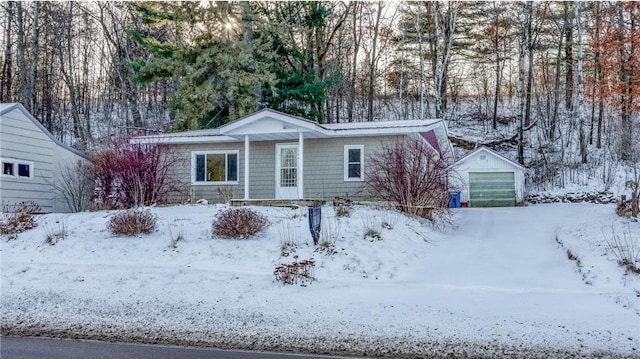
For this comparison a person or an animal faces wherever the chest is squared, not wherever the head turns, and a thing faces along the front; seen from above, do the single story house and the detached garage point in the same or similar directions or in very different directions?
same or similar directions

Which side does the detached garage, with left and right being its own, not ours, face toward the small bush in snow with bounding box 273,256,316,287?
front

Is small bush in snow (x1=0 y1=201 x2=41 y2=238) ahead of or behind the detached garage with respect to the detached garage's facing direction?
ahead

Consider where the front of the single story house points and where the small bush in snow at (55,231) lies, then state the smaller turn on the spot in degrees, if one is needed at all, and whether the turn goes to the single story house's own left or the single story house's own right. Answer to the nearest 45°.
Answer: approximately 45° to the single story house's own right

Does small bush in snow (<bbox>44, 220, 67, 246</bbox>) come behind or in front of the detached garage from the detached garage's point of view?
in front

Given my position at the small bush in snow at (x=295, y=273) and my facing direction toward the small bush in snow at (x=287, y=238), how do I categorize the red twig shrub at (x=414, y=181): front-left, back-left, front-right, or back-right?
front-right

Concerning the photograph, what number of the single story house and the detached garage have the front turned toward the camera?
2

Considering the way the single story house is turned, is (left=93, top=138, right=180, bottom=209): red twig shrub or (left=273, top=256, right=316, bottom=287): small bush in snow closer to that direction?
the small bush in snow

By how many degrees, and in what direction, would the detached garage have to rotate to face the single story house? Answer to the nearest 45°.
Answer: approximately 45° to its right

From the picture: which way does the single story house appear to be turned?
toward the camera

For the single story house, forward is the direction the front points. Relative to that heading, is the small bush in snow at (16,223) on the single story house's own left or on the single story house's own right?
on the single story house's own right

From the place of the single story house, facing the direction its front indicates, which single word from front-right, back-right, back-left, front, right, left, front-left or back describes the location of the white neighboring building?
right

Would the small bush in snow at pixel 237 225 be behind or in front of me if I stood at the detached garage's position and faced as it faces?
in front

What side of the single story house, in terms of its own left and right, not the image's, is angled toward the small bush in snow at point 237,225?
front

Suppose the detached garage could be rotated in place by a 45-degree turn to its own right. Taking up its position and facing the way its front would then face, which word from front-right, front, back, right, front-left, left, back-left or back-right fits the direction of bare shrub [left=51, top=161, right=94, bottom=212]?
front

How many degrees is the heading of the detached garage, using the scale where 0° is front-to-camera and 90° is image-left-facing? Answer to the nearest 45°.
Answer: approximately 0°
